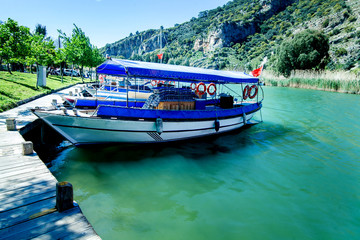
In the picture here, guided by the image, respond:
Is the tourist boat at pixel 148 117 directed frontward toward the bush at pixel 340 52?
no

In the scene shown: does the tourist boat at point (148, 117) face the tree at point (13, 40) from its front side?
no

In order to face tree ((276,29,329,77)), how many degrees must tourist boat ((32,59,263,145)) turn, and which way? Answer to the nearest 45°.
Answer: approximately 180°

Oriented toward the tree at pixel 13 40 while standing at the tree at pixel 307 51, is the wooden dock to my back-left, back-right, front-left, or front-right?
front-left

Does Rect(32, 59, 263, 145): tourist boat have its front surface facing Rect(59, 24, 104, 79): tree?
no

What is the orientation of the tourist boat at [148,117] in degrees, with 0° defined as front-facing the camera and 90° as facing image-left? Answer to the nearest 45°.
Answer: approximately 45°
